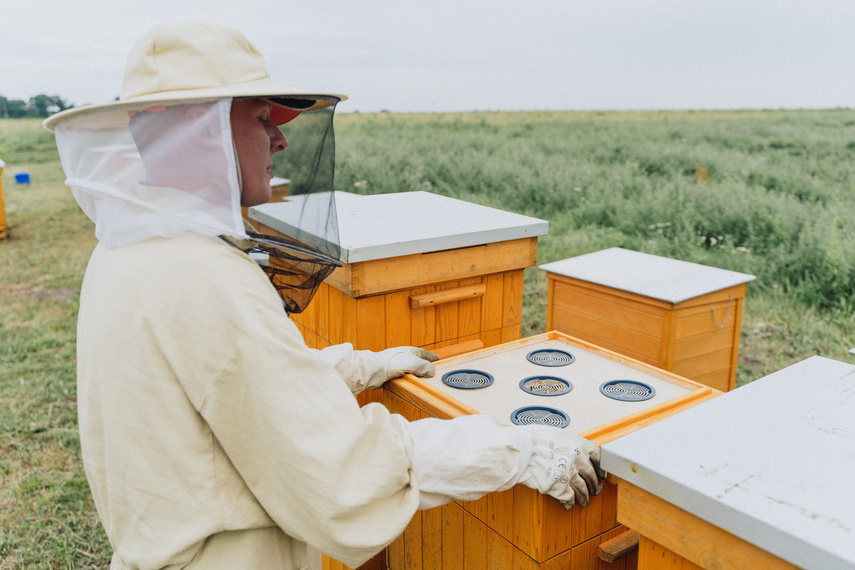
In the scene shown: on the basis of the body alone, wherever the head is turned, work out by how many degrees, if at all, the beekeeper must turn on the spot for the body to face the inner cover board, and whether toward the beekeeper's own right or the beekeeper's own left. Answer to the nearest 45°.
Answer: approximately 45° to the beekeeper's own left

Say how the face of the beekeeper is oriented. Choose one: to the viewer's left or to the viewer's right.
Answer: to the viewer's right

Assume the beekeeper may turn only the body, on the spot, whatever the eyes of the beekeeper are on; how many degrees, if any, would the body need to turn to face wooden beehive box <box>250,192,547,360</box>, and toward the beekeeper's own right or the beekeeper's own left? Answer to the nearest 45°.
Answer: approximately 45° to the beekeeper's own left

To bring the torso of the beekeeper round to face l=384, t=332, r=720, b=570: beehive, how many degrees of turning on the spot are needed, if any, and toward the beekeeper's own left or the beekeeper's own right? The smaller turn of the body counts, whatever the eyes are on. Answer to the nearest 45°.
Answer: approximately 45° to the beekeeper's own left

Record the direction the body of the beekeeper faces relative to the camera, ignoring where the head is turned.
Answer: to the viewer's right

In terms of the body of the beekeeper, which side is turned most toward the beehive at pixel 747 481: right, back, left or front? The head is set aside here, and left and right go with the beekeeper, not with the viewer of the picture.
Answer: front
